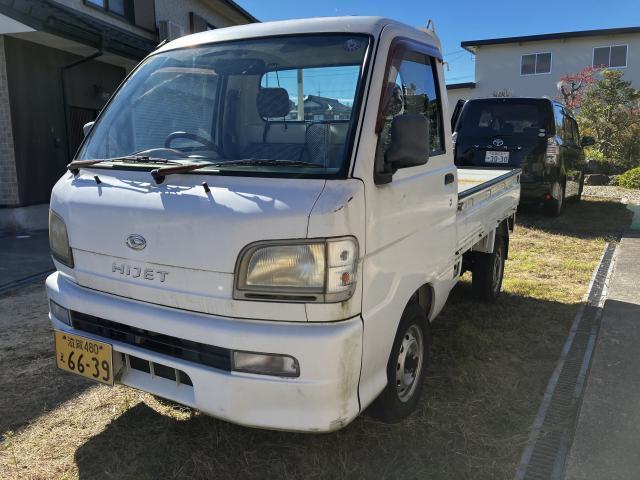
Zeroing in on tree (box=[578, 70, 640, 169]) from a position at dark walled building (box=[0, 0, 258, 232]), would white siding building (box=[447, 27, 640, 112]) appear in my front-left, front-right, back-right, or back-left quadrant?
front-left

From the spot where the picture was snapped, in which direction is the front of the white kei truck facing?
facing the viewer and to the left of the viewer

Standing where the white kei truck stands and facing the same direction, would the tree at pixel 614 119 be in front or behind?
behind

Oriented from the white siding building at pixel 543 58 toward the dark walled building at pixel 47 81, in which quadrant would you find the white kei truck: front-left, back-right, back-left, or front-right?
front-left

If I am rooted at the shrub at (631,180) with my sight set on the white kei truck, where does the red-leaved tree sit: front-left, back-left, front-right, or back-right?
back-right

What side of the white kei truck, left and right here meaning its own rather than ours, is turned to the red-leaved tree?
back

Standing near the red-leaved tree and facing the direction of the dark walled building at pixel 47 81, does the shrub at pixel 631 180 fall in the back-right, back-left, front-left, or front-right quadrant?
front-left

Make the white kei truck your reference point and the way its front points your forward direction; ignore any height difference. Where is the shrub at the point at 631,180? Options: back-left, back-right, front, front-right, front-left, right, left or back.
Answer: back

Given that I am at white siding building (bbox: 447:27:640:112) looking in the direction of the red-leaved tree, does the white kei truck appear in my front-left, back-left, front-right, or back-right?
front-right

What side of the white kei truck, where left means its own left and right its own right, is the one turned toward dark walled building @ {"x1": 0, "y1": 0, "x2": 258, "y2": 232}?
right

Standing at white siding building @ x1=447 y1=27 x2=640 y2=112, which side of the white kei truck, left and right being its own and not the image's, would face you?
back
